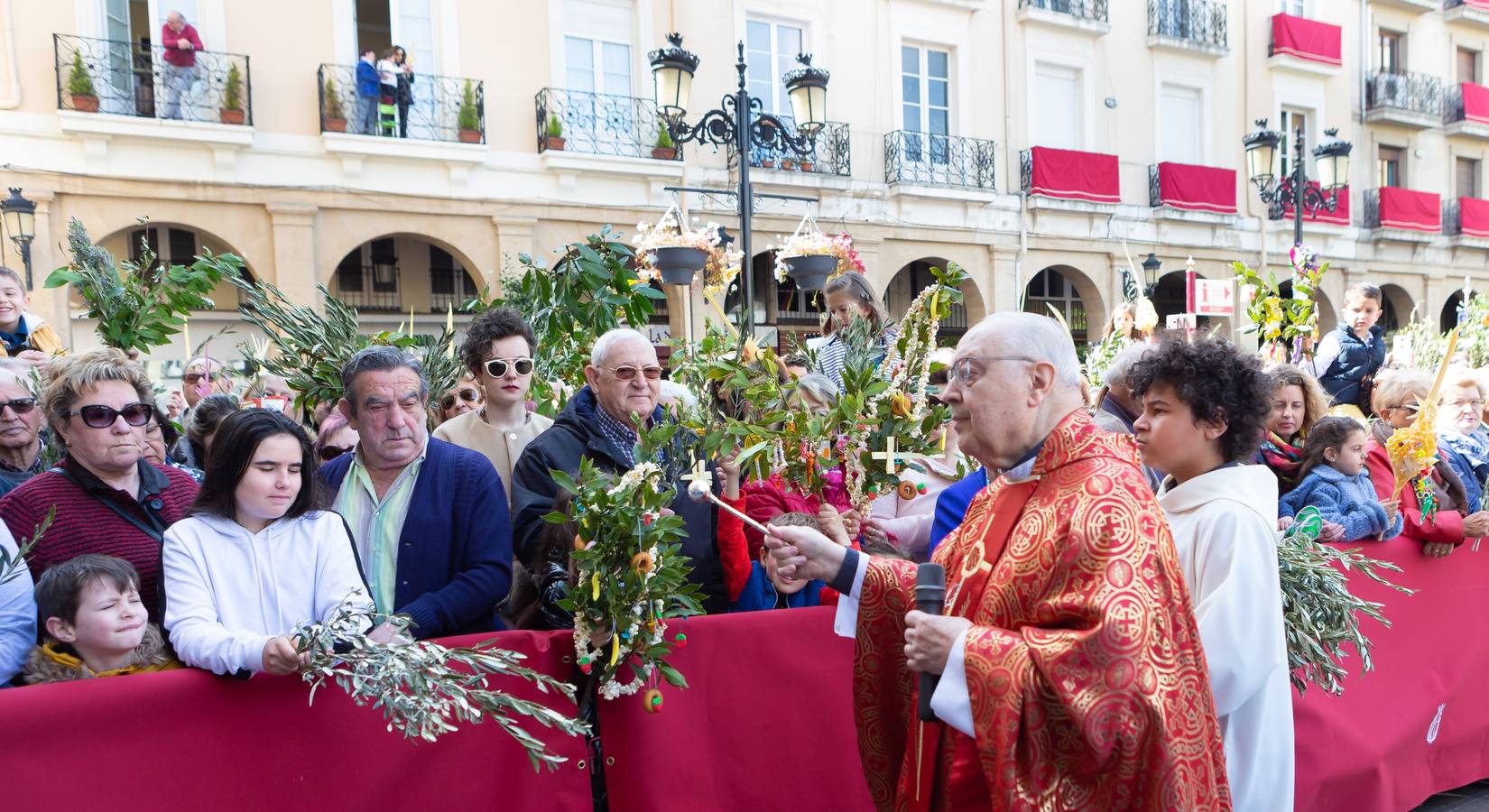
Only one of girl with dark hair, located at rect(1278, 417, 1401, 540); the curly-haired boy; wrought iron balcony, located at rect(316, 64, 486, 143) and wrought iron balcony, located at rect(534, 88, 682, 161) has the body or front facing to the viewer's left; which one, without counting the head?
the curly-haired boy

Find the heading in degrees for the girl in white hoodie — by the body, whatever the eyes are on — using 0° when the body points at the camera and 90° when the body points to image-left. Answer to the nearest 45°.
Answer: approximately 315°

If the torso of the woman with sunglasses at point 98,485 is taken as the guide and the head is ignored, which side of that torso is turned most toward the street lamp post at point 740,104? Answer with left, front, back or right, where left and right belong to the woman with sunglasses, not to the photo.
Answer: left

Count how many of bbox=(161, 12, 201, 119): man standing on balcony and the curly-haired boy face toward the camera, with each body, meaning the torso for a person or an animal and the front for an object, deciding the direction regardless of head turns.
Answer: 1

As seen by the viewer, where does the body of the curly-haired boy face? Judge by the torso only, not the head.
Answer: to the viewer's left

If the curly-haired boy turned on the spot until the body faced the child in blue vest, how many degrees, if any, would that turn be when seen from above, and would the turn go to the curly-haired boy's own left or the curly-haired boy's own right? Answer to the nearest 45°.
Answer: approximately 90° to the curly-haired boy's own right

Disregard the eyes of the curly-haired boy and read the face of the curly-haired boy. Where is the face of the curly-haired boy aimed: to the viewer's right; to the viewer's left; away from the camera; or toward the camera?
to the viewer's left

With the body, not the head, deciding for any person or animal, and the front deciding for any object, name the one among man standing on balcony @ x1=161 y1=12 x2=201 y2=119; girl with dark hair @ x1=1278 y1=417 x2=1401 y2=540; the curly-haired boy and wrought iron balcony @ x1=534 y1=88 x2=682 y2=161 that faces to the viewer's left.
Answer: the curly-haired boy

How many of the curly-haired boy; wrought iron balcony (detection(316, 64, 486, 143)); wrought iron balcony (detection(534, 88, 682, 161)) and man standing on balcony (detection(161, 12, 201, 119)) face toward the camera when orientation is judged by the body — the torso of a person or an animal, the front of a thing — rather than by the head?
3

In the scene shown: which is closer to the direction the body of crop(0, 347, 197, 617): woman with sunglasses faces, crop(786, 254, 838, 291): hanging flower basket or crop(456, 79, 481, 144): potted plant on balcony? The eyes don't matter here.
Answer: the hanging flower basket

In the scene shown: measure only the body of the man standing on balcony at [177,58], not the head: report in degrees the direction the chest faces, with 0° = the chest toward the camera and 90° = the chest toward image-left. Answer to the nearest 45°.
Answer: approximately 0°
